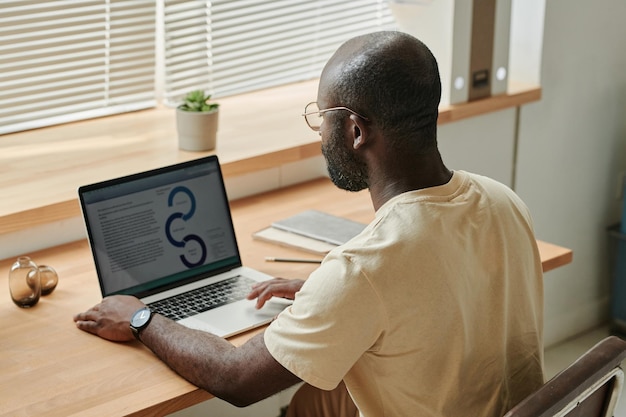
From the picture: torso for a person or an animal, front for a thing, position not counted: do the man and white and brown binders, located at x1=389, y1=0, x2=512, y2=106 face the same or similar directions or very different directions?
very different directions

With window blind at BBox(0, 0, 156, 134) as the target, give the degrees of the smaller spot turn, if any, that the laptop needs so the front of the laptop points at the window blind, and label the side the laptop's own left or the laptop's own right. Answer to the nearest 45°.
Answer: approximately 135° to the laptop's own left

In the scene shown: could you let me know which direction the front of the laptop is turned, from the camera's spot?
facing the viewer and to the right of the viewer

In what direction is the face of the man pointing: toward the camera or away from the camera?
away from the camera

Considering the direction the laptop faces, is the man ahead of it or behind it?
ahead

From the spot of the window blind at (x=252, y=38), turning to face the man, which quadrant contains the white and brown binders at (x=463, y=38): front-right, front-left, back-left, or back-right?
front-left

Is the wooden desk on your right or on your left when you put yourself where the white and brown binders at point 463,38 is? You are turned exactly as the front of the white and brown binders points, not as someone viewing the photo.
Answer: on your right

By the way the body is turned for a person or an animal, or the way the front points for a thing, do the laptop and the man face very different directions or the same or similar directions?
very different directions

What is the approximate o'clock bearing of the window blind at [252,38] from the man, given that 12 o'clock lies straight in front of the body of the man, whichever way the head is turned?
The window blind is roughly at 1 o'clock from the man.

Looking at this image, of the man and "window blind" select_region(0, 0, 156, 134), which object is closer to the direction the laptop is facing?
the man
